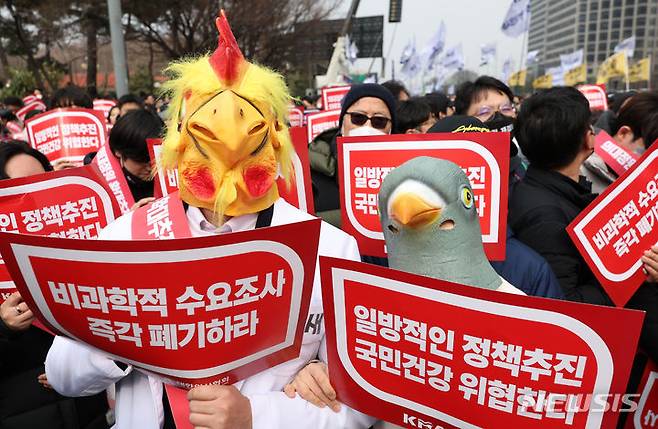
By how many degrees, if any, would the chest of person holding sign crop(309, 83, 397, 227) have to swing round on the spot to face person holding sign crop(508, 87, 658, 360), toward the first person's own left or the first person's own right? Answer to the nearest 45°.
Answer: approximately 45° to the first person's own left

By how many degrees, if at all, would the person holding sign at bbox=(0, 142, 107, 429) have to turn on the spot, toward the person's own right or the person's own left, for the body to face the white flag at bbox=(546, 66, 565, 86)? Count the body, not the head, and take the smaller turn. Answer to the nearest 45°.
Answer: approximately 90° to the person's own left

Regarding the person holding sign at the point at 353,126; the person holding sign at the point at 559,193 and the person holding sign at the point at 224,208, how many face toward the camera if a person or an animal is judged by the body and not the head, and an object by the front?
2

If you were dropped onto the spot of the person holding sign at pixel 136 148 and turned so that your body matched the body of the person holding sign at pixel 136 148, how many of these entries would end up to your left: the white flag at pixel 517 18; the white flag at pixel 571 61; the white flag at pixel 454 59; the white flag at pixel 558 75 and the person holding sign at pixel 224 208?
4

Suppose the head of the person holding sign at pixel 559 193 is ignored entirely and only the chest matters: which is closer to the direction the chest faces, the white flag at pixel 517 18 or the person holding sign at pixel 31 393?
the white flag

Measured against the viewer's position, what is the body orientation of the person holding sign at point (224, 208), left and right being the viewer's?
facing the viewer

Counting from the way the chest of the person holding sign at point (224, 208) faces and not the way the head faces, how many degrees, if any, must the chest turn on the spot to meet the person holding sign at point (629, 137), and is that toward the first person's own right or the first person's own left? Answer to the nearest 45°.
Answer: approximately 135° to the first person's own left

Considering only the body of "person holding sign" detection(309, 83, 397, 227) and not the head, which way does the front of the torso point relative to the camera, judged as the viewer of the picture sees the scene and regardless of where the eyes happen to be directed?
toward the camera
